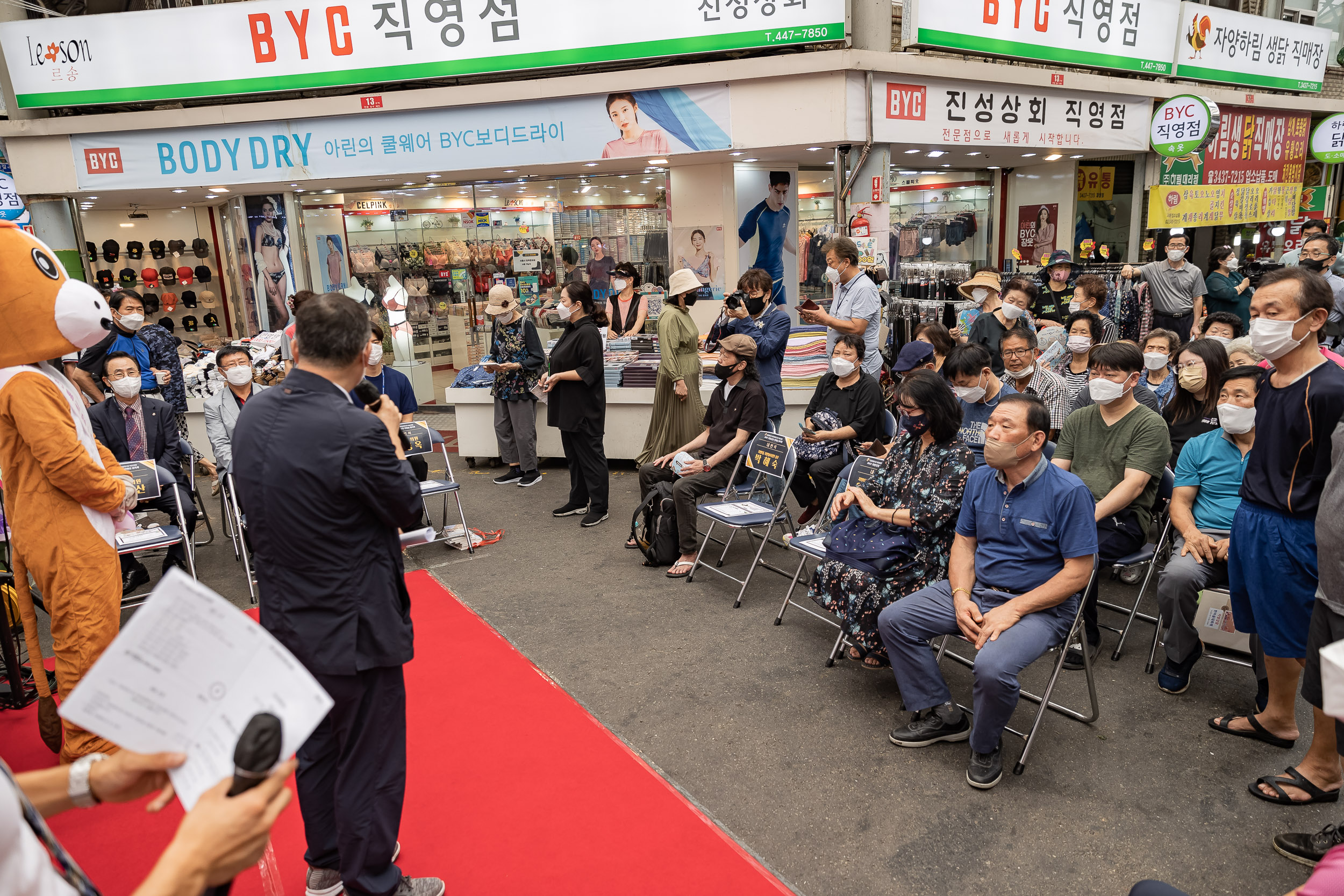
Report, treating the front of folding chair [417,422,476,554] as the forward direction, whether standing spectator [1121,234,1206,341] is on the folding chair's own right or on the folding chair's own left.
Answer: on the folding chair's own left

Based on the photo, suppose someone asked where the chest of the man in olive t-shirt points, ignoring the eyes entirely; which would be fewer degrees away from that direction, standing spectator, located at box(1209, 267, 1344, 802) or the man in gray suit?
the man in gray suit

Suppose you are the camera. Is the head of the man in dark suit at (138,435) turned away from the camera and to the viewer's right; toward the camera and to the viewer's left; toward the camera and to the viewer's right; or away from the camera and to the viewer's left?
toward the camera and to the viewer's right

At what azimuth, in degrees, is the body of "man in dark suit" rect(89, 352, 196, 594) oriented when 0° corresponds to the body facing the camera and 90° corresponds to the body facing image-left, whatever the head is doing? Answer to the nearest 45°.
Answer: approximately 315°

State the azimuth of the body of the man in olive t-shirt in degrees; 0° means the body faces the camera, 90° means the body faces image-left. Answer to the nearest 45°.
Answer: approximately 45°

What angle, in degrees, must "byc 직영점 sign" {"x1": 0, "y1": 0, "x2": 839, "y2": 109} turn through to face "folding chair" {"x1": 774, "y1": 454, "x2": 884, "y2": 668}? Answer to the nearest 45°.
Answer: approximately 45° to its left

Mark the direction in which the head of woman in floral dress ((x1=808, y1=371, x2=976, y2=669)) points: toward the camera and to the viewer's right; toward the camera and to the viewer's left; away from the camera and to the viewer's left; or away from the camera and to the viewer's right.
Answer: toward the camera and to the viewer's left

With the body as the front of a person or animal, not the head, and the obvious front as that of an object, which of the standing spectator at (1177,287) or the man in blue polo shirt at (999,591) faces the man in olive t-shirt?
the standing spectator

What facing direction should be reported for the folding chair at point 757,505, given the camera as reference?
facing the viewer and to the left of the viewer

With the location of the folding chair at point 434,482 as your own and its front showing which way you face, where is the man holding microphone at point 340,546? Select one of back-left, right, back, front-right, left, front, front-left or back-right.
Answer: front-right

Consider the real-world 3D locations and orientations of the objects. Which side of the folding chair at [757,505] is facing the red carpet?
front

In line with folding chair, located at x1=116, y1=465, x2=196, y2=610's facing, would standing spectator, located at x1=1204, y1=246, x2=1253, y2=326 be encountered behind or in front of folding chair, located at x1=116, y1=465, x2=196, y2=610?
in front

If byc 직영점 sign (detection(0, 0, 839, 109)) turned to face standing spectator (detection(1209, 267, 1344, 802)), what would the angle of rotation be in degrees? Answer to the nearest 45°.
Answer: approximately 45° to its left

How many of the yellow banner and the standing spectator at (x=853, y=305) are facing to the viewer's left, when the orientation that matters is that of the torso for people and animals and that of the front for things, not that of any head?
1

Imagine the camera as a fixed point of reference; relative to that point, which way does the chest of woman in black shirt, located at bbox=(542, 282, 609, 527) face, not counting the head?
to the viewer's left
